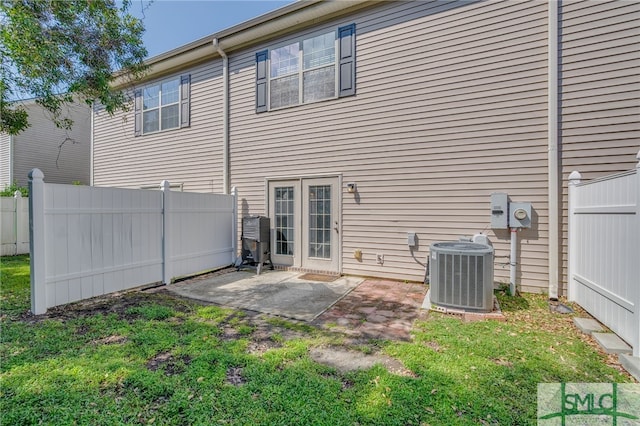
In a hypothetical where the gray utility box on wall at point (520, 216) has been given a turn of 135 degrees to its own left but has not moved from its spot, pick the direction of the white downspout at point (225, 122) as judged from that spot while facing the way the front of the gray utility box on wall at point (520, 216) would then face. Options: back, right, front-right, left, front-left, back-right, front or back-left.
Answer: back-left

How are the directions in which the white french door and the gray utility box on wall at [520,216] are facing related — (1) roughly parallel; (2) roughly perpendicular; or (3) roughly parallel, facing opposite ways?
roughly parallel

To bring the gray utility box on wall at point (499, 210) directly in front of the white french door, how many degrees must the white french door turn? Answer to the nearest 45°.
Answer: approximately 90° to its left

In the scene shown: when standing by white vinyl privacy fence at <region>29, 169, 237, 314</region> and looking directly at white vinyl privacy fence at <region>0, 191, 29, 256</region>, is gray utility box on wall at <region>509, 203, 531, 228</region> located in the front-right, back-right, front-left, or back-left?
back-right

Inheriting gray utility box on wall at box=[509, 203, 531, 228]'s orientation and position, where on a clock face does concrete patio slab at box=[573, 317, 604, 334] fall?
The concrete patio slab is roughly at 11 o'clock from the gray utility box on wall.

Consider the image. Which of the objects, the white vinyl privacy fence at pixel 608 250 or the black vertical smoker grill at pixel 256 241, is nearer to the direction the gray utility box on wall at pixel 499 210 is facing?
the white vinyl privacy fence

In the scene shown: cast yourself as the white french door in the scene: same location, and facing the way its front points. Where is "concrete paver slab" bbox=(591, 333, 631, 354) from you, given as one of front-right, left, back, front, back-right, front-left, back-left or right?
left

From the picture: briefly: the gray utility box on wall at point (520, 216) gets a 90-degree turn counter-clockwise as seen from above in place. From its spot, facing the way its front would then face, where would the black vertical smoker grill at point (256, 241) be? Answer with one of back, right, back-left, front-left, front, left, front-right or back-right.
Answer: back

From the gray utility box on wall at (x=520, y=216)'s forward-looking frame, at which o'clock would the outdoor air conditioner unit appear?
The outdoor air conditioner unit is roughly at 1 o'clock from the gray utility box on wall.

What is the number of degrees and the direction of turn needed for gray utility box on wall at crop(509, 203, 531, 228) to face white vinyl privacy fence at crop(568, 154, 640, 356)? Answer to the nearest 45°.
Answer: approximately 45° to its left

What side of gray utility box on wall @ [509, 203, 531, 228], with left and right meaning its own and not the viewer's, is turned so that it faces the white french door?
right

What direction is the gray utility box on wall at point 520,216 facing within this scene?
toward the camera

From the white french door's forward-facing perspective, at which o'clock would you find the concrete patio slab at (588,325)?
The concrete patio slab is roughly at 9 o'clock from the white french door.

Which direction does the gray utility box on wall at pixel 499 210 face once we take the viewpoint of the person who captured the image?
facing the viewer

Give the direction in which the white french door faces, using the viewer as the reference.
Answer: facing the viewer and to the left of the viewer

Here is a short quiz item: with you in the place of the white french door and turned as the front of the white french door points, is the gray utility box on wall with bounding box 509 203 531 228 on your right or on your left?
on your left
